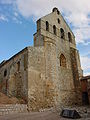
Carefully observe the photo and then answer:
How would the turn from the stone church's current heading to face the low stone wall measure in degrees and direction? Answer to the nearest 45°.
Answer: approximately 90° to its right

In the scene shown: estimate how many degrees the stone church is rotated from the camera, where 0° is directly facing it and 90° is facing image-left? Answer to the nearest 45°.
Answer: approximately 315°
